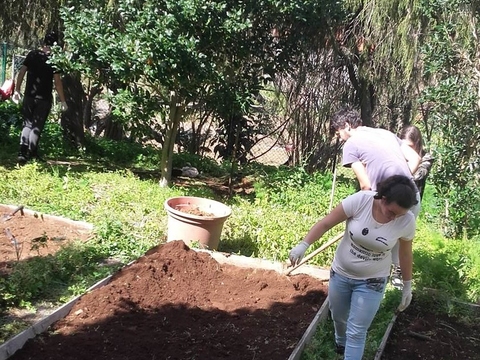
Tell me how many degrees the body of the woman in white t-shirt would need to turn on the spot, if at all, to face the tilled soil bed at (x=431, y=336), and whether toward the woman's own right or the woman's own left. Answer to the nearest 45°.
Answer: approximately 135° to the woman's own left

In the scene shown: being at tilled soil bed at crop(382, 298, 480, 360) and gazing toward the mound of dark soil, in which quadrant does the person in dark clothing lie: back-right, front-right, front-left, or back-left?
front-right

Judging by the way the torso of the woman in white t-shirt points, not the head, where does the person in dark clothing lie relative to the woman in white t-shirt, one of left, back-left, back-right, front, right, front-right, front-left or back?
back-right

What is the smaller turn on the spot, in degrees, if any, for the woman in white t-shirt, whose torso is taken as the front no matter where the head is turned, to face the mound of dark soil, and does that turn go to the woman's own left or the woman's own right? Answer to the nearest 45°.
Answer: approximately 90° to the woman's own right

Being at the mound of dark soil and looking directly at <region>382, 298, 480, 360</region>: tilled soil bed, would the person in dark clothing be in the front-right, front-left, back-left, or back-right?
back-left

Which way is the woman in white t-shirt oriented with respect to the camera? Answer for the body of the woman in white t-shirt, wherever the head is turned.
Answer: toward the camera

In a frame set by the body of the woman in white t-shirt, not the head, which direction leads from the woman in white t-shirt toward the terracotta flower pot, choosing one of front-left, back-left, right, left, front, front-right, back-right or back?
back-right
